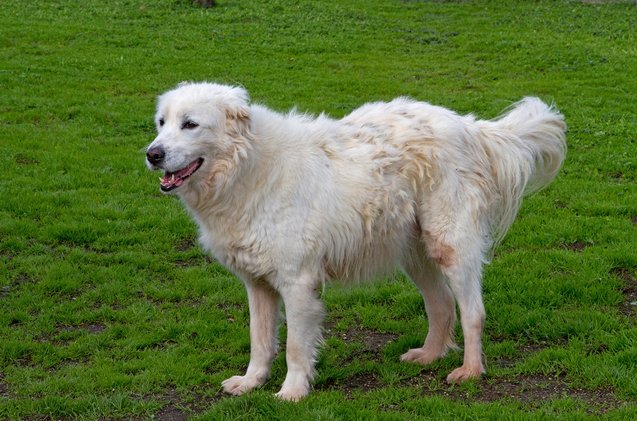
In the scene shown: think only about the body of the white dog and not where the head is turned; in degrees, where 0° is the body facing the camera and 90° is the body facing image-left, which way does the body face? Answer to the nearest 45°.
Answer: approximately 45°
